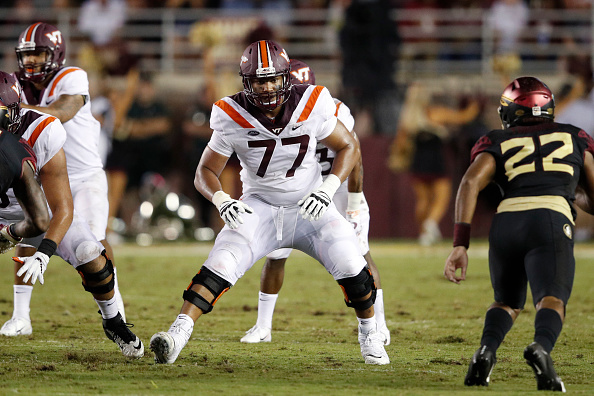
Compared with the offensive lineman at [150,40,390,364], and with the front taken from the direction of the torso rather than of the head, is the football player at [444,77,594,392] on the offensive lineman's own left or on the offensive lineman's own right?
on the offensive lineman's own left

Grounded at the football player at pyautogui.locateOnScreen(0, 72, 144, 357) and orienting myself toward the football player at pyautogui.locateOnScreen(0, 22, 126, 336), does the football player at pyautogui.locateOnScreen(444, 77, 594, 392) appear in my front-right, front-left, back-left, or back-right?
back-right

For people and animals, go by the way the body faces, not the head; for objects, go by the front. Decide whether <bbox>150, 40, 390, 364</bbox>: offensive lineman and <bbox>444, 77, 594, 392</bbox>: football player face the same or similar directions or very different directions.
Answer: very different directions

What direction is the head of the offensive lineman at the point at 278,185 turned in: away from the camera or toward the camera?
toward the camera

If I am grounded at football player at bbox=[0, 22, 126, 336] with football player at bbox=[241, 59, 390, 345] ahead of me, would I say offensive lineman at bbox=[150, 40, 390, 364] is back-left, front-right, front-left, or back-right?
front-right

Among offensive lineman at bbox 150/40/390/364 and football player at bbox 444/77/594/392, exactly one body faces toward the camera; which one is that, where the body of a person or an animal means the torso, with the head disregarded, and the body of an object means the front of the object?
the offensive lineman

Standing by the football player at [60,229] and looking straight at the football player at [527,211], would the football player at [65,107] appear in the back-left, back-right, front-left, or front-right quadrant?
back-left

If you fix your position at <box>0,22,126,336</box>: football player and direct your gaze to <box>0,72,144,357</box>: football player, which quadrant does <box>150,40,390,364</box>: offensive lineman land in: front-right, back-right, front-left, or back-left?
front-left

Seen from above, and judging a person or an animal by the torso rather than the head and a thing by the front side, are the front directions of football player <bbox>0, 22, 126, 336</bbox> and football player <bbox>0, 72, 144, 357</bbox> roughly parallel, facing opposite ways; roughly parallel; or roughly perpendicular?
roughly parallel

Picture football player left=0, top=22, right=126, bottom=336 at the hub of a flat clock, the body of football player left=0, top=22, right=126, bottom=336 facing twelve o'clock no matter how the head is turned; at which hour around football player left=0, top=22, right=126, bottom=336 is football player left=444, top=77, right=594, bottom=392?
football player left=444, top=77, right=594, bottom=392 is roughly at 9 o'clock from football player left=0, top=22, right=126, bottom=336.
